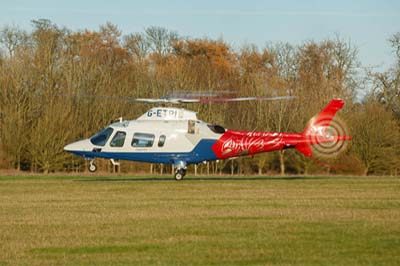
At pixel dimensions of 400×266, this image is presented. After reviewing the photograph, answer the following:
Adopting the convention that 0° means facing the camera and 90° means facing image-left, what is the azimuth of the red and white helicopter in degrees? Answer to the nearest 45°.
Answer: approximately 90°
